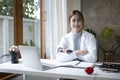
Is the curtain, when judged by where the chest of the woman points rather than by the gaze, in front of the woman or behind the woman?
behind

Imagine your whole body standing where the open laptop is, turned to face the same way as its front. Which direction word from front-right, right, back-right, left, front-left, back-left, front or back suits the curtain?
front-left

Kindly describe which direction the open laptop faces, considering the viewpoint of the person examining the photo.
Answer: facing away from the viewer and to the right of the viewer

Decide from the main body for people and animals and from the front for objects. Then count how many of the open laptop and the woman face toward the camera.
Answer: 1

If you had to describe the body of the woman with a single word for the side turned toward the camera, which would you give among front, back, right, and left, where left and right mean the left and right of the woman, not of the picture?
front

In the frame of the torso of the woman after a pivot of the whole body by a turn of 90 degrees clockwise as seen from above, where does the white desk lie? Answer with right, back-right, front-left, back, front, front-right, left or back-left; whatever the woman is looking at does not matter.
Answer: left

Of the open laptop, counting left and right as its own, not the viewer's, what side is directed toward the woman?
front
